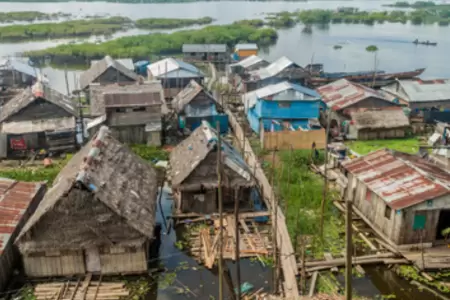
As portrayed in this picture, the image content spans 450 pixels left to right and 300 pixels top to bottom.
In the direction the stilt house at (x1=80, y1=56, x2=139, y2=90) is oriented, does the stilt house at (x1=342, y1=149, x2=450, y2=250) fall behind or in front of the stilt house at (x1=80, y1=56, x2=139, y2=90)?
in front

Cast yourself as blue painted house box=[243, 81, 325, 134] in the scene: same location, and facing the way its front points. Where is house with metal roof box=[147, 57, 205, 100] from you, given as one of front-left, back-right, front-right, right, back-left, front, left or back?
back-right

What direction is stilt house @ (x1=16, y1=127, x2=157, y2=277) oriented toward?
toward the camera

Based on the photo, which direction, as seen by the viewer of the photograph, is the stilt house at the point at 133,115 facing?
facing the viewer

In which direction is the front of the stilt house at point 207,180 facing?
toward the camera

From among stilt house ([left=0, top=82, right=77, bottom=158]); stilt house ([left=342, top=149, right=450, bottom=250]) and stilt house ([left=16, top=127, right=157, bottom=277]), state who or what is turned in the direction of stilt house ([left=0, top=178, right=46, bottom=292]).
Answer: stilt house ([left=0, top=82, right=77, bottom=158])

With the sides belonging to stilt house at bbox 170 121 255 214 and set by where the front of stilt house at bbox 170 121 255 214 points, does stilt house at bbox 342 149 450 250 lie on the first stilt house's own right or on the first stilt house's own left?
on the first stilt house's own left

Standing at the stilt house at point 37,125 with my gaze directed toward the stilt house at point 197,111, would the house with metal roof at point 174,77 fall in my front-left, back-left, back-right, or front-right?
front-left

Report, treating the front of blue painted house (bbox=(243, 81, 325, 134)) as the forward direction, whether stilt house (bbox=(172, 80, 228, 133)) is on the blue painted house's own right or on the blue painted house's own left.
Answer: on the blue painted house's own right

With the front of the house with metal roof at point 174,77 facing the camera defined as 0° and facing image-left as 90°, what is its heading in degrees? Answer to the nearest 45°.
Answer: approximately 0°

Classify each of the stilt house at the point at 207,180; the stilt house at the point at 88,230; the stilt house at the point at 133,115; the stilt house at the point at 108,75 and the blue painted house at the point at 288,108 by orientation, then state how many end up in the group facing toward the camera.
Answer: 5

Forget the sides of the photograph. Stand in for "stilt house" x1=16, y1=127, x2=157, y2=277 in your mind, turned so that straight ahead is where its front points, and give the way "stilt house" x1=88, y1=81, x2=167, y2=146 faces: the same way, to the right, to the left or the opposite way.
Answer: the same way
